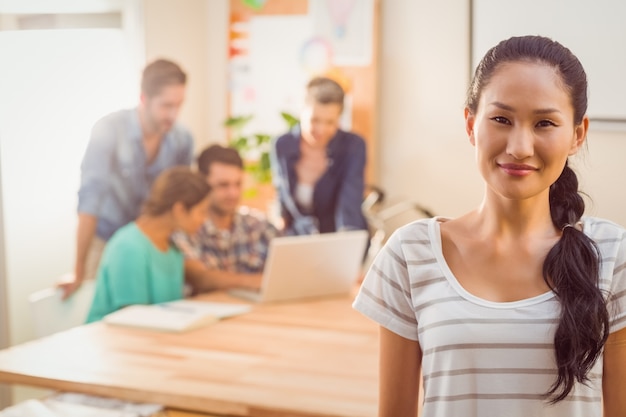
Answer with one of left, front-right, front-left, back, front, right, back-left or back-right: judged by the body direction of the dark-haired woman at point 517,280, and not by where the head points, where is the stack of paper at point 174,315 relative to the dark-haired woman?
back-right

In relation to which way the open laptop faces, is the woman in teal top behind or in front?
in front

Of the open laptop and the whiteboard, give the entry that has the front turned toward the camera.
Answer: the whiteboard

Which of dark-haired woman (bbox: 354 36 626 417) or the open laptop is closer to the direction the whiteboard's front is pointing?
the dark-haired woman

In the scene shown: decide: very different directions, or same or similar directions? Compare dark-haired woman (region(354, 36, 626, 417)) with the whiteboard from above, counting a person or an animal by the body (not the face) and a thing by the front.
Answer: same or similar directions

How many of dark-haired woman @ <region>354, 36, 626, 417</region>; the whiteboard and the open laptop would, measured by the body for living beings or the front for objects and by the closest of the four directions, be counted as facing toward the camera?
2

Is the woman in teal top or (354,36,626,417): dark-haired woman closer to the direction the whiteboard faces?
the dark-haired woman

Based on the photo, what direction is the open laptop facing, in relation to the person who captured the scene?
facing away from the viewer and to the left of the viewer

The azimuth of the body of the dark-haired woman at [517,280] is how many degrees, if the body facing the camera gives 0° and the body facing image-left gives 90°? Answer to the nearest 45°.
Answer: approximately 0°

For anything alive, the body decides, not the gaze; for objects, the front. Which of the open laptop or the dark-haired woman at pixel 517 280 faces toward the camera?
the dark-haired woman

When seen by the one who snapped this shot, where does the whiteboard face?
facing the viewer

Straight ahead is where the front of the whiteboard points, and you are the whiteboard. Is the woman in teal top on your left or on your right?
on your right

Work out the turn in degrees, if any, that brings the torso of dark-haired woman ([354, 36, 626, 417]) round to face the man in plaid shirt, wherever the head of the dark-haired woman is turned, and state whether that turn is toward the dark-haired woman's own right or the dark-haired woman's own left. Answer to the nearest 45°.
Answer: approximately 135° to the dark-haired woman's own right
